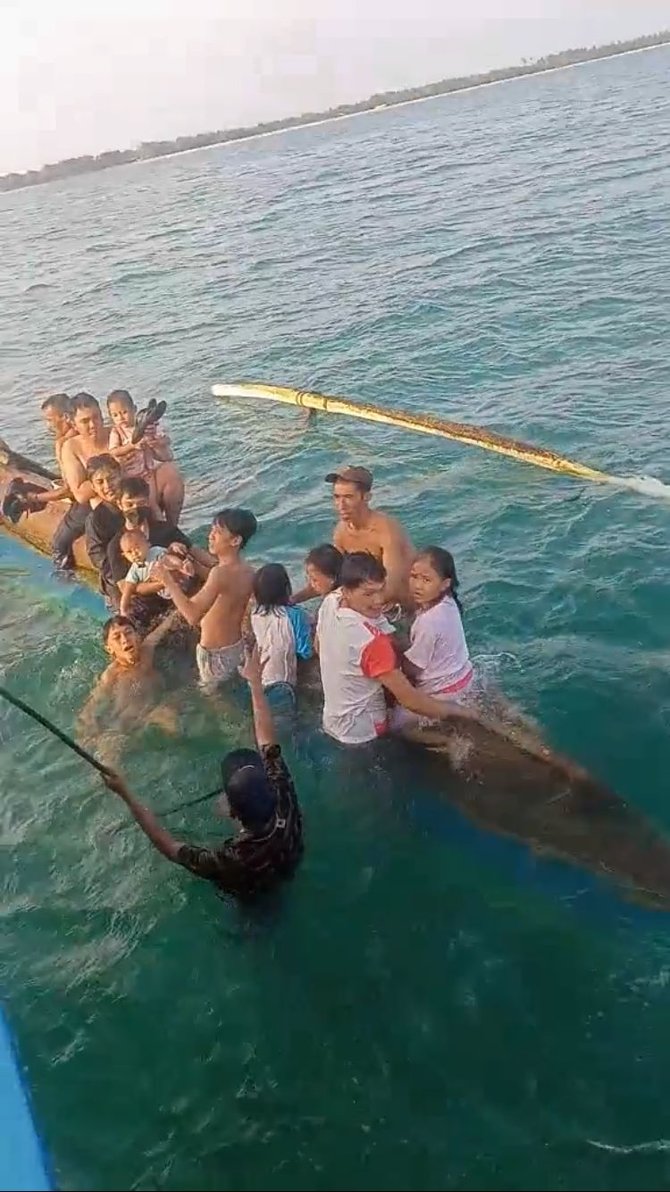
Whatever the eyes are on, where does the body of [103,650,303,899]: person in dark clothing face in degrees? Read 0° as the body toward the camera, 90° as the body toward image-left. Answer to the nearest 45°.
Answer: approximately 135°

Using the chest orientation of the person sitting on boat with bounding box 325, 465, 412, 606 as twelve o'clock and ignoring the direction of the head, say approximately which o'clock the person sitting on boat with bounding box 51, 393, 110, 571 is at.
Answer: the person sitting on boat with bounding box 51, 393, 110, 571 is roughly at 3 o'clock from the person sitting on boat with bounding box 325, 465, 412, 606.

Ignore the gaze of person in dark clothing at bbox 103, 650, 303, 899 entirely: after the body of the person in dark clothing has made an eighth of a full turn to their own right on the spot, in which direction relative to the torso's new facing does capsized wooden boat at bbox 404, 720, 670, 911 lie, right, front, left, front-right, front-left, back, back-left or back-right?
right

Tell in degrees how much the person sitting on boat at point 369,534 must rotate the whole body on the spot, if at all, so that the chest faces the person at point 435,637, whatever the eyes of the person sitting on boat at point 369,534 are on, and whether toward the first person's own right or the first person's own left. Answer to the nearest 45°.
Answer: approximately 45° to the first person's own left

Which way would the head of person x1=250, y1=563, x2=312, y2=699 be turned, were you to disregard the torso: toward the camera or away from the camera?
away from the camera

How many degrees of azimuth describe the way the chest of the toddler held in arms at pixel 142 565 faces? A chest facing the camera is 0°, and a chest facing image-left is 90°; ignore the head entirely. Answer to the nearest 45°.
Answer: approximately 0°
